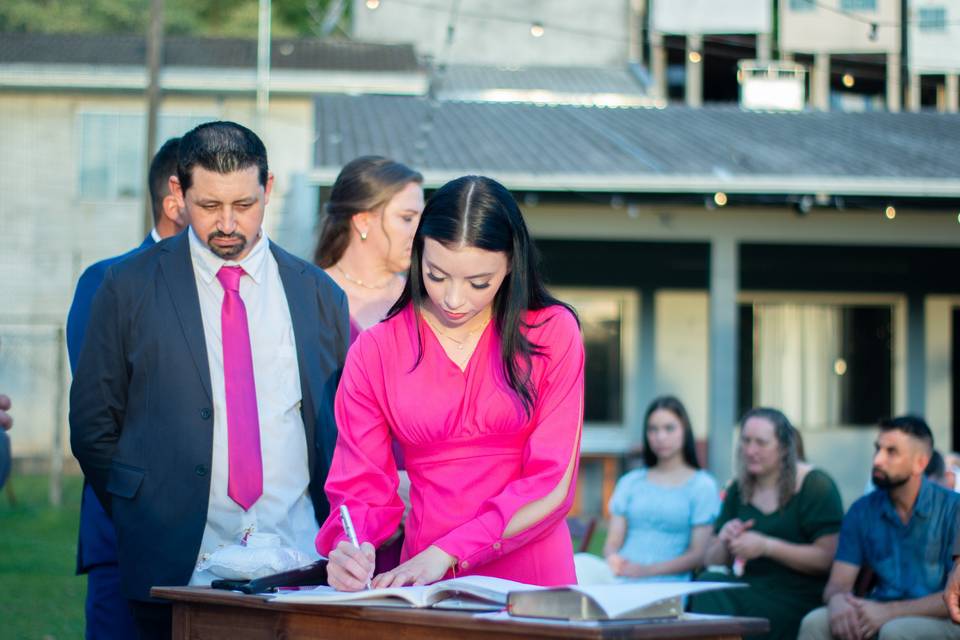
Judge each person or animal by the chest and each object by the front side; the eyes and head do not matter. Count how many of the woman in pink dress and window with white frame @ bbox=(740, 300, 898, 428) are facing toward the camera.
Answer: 2

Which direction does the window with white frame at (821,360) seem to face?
toward the camera

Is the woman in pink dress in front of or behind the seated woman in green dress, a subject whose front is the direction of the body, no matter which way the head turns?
in front

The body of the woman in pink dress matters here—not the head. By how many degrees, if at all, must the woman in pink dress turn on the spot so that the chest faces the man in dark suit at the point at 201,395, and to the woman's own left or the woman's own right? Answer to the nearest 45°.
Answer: approximately 135° to the woman's own right

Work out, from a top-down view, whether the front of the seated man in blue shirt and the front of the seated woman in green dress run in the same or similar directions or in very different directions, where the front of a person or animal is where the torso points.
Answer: same or similar directions

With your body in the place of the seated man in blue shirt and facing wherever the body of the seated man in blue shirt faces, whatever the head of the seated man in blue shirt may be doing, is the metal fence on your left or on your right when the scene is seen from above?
on your right

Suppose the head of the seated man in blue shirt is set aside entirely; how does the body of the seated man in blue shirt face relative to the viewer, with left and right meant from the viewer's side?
facing the viewer and to the left of the viewer

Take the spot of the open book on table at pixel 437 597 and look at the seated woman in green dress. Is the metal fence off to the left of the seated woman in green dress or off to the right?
left

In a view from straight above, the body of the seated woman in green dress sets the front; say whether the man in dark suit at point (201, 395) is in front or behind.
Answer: in front

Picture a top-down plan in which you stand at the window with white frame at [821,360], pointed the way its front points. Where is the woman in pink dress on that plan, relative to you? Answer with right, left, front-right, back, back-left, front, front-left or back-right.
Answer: front

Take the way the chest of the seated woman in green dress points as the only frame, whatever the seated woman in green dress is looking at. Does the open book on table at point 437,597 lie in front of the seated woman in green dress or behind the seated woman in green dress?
in front

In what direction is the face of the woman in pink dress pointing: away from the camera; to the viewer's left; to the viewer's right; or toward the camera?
toward the camera

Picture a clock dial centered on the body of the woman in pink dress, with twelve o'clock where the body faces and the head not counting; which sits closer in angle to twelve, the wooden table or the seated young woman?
the wooden table

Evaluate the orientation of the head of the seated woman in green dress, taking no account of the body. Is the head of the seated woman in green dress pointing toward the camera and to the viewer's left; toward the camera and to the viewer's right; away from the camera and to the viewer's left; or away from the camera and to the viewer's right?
toward the camera and to the viewer's left

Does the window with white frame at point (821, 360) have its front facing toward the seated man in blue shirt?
yes

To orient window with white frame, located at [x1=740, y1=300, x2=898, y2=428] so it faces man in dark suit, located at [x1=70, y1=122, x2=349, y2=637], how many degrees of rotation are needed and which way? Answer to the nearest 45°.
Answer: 0° — it already faces them

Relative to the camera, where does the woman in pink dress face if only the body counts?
toward the camera
